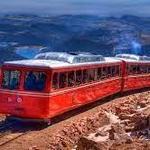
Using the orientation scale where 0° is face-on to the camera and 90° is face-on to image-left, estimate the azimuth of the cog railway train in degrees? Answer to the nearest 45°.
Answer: approximately 45°
